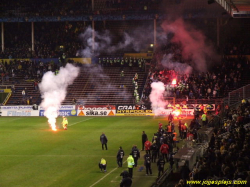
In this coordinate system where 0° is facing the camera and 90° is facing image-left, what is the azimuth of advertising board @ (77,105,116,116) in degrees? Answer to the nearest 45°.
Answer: approximately 0°

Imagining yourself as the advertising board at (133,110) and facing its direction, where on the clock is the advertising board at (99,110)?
the advertising board at (99,110) is roughly at 3 o'clock from the advertising board at (133,110).

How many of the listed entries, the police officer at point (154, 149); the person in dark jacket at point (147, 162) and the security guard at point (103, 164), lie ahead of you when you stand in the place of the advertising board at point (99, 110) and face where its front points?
3

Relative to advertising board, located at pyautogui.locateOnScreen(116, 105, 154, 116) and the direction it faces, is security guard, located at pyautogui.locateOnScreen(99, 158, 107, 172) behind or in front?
in front

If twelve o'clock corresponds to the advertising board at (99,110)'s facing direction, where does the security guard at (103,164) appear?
The security guard is roughly at 12 o'clock from the advertising board.

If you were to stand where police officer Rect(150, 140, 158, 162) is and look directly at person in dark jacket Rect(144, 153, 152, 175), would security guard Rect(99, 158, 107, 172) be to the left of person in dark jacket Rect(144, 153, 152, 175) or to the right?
right

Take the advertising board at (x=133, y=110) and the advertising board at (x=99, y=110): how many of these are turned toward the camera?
2

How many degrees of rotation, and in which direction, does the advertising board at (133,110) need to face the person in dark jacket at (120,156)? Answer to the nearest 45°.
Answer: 0° — it already faces them

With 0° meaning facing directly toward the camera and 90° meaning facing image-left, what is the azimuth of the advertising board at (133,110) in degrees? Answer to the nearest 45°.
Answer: approximately 0°
